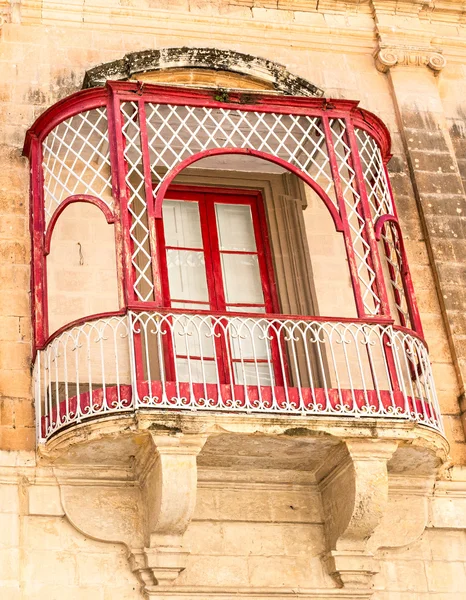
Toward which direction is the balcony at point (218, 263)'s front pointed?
toward the camera
